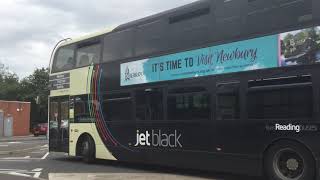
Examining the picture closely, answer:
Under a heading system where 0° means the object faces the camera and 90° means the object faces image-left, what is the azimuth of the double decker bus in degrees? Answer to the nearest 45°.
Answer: approximately 135°
